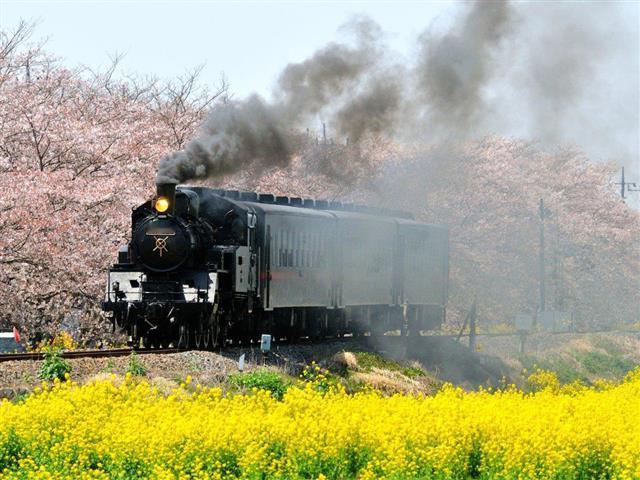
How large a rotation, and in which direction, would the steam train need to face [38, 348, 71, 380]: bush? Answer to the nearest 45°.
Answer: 0° — it already faces it

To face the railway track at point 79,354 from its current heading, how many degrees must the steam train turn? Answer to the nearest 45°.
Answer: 0° — it already faces it

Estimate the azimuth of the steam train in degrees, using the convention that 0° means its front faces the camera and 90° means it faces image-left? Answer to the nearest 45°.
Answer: approximately 45°
